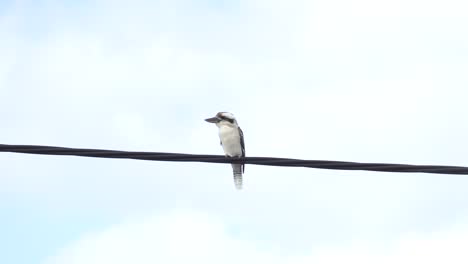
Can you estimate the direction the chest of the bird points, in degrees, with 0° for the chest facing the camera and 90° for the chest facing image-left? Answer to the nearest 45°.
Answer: approximately 45°
